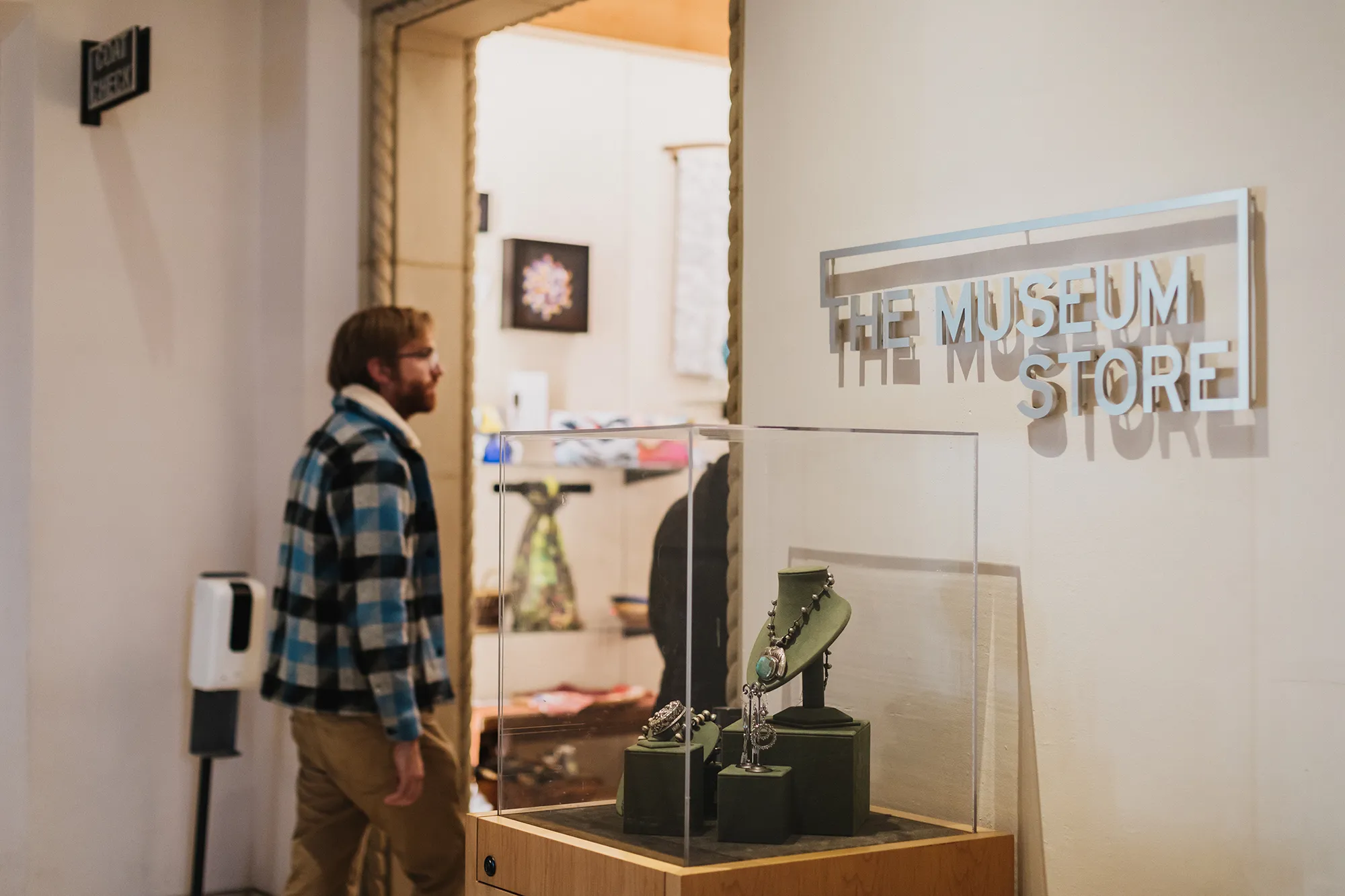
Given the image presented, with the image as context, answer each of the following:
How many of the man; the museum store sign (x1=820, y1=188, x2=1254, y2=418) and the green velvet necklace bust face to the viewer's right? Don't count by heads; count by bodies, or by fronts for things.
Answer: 1

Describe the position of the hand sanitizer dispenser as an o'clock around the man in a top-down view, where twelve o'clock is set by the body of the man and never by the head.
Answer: The hand sanitizer dispenser is roughly at 8 o'clock from the man.

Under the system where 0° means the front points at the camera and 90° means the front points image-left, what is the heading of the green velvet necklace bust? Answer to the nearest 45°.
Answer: approximately 45°

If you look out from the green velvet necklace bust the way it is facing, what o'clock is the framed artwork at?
The framed artwork is roughly at 4 o'clock from the green velvet necklace bust.

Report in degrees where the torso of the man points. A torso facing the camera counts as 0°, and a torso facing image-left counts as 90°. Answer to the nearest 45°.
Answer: approximately 270°

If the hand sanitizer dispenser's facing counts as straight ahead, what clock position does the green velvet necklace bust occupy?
The green velvet necklace bust is roughly at 1 o'clock from the hand sanitizer dispenser.

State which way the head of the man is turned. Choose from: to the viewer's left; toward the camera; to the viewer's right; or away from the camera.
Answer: to the viewer's right

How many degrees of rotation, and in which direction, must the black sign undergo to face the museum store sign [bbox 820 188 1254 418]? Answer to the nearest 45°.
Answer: approximately 90° to its left

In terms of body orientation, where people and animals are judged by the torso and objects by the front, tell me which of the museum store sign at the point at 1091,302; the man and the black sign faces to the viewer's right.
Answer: the man
